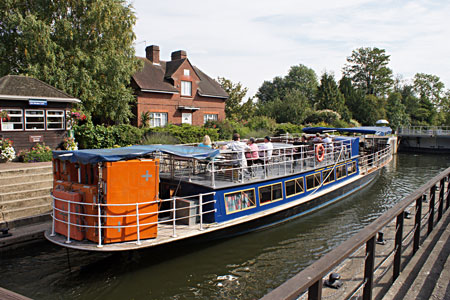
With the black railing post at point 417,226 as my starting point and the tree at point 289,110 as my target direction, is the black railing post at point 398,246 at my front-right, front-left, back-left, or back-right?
back-left

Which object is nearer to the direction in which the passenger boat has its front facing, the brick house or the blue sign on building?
the brick house

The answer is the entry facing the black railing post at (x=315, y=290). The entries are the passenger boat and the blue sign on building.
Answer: the blue sign on building

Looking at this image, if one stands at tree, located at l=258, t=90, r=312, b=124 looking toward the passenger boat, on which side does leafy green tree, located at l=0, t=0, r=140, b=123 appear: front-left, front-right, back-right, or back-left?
front-right

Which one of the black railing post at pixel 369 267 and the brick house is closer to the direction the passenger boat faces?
the brick house

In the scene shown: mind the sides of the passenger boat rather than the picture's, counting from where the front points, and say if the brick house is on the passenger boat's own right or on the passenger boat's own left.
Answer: on the passenger boat's own left

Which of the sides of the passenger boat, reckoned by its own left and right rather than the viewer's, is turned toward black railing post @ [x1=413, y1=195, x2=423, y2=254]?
right

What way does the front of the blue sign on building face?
toward the camera

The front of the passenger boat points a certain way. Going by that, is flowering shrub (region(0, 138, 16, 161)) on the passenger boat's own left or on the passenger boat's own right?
on the passenger boat's own left

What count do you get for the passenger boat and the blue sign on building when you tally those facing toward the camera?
1

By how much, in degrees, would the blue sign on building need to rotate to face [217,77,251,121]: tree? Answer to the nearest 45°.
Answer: approximately 135° to its left

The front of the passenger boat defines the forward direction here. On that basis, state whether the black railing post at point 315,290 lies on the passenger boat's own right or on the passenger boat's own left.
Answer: on the passenger boat's own right

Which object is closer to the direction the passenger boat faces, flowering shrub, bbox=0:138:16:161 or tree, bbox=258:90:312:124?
the tree

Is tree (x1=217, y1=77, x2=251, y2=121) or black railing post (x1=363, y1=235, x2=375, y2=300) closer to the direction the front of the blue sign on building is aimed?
the black railing post

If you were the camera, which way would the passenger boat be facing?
facing away from the viewer and to the right of the viewer
